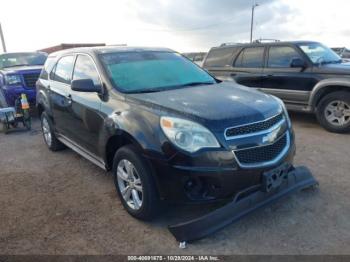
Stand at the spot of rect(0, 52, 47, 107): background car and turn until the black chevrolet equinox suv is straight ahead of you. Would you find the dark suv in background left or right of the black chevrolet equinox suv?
left

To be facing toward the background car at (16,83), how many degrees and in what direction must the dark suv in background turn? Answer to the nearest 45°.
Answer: approximately 135° to its right

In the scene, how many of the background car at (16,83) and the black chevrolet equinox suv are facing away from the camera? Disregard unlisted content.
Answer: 0

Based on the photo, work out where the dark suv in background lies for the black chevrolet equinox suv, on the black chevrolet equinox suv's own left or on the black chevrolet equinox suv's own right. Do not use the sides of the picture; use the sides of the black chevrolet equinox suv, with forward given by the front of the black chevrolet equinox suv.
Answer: on the black chevrolet equinox suv's own left

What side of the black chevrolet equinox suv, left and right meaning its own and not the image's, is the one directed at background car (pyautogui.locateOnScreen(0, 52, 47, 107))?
back

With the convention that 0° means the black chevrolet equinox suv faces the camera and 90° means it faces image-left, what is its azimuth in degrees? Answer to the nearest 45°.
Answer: approximately 315°

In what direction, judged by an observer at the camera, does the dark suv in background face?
facing the viewer and to the right of the viewer

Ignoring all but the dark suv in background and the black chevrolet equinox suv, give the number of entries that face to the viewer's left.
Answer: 0

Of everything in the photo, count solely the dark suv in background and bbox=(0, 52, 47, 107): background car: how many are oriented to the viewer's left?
0
